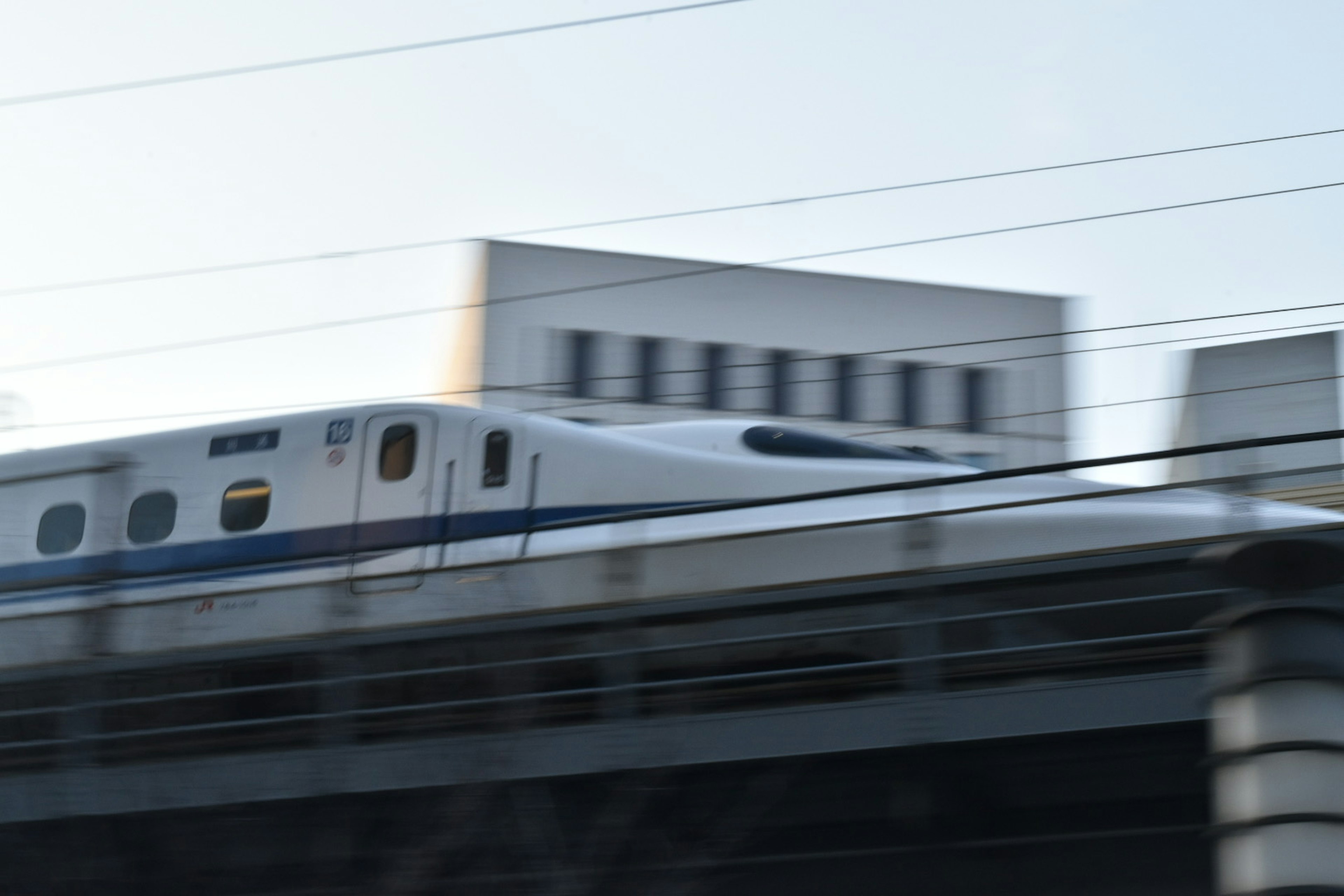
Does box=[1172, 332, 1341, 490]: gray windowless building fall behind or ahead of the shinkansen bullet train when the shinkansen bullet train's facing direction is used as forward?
ahead

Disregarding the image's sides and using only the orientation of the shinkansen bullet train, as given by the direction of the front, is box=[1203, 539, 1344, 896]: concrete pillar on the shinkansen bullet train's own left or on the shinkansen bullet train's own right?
on the shinkansen bullet train's own right

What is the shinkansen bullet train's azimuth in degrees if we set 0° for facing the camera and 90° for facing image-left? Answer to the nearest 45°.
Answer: approximately 270°

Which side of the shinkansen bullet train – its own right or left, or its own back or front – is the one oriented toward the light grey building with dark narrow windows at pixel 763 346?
left
